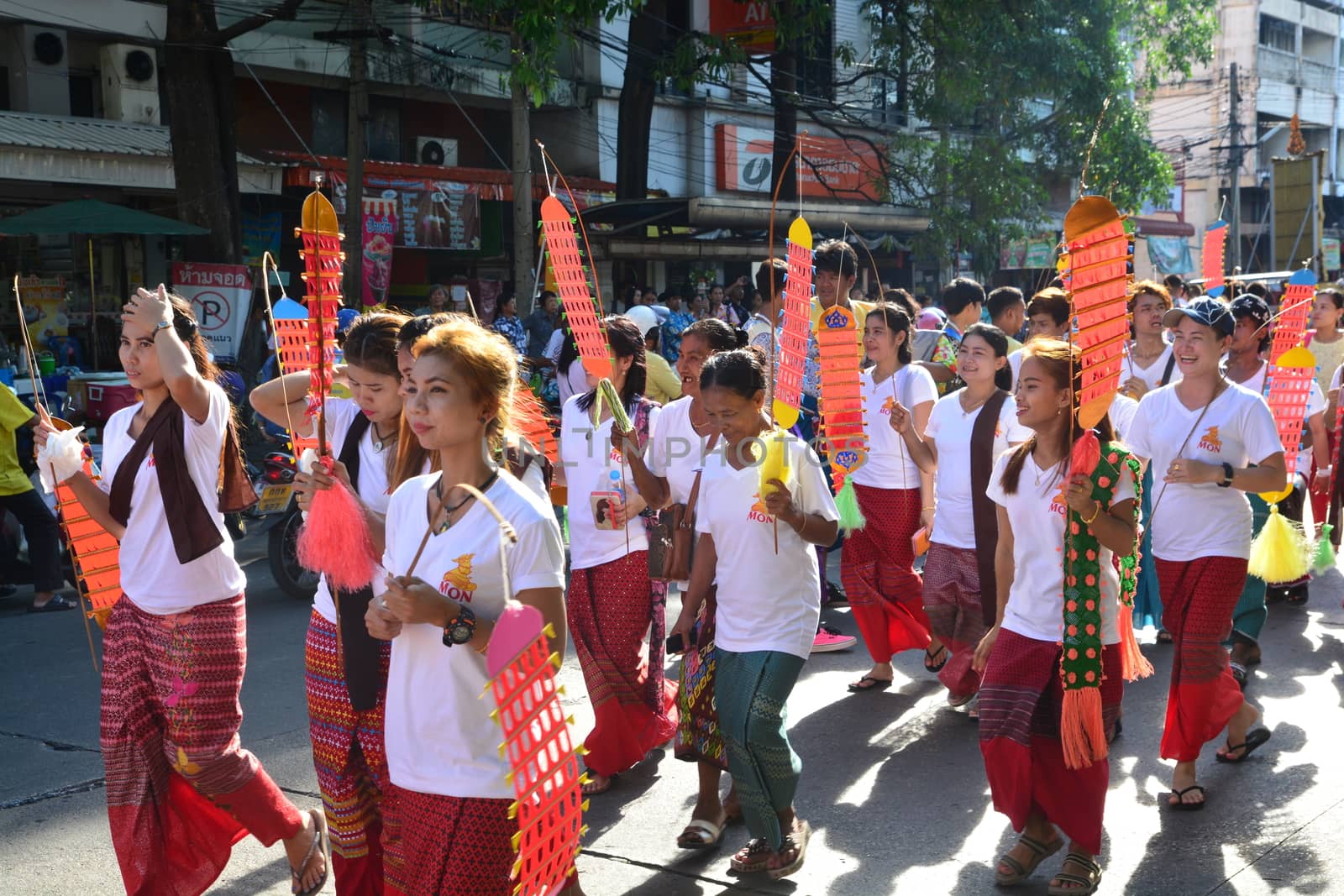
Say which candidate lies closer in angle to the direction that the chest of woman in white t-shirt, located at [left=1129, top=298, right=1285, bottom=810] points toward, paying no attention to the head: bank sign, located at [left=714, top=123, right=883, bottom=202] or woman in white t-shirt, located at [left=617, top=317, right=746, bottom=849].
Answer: the woman in white t-shirt

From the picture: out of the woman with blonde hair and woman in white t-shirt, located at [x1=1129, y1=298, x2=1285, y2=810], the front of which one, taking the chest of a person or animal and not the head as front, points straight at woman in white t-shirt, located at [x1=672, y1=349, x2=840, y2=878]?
woman in white t-shirt, located at [x1=1129, y1=298, x2=1285, y2=810]

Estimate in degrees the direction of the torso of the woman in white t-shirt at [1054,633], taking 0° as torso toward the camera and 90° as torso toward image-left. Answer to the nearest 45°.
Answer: approximately 45°

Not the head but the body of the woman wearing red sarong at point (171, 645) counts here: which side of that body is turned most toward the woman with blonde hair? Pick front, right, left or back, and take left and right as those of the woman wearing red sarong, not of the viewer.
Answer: left

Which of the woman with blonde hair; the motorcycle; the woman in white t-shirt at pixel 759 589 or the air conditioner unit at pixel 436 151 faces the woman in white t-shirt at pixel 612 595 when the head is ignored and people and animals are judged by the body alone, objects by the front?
the air conditioner unit

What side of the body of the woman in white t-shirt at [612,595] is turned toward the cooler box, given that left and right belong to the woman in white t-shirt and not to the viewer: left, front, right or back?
right

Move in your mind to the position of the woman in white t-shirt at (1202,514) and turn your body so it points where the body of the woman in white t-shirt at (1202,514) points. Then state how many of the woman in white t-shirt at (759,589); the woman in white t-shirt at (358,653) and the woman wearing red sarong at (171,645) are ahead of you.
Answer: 3

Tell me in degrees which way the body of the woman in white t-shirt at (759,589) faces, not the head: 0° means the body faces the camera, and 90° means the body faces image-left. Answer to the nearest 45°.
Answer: approximately 45°

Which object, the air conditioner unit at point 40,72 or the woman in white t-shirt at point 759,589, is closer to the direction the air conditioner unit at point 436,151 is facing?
the woman in white t-shirt

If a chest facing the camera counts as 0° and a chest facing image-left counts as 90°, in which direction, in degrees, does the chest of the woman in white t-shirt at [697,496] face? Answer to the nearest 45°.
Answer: approximately 45°

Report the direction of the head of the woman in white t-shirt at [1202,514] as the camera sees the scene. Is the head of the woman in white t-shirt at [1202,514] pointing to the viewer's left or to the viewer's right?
to the viewer's left
